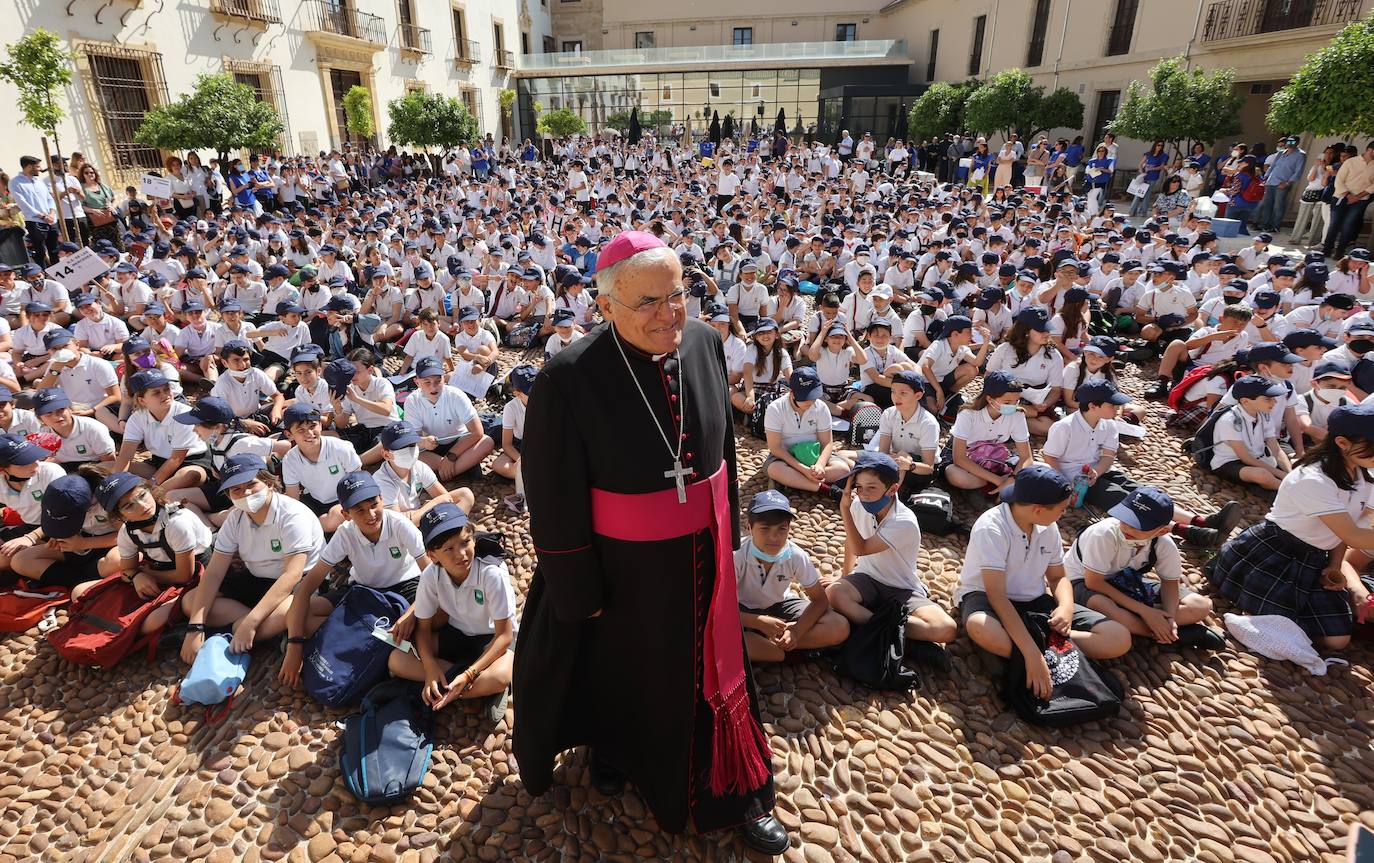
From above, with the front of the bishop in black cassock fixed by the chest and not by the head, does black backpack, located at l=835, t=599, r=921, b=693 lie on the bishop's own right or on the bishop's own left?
on the bishop's own left

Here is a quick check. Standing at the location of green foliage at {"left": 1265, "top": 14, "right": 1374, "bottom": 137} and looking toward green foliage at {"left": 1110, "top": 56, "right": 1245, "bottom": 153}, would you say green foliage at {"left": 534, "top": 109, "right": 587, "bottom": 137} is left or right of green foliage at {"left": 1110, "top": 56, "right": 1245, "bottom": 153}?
left

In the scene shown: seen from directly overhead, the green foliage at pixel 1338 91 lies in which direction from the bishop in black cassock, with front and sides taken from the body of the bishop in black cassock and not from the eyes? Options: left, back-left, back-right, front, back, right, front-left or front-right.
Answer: left

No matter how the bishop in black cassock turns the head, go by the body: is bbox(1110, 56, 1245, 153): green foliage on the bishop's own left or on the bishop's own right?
on the bishop's own left

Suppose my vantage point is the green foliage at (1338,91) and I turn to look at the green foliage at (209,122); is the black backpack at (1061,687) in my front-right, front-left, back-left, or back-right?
front-left

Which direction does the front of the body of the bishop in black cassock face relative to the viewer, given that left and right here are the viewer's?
facing the viewer and to the right of the viewer

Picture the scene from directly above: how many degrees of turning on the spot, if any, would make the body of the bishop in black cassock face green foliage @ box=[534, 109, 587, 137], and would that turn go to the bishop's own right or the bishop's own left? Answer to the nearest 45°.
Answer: approximately 135° to the bishop's own left

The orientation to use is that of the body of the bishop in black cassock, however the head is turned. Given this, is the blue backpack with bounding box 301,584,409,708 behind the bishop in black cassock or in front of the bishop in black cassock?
behind

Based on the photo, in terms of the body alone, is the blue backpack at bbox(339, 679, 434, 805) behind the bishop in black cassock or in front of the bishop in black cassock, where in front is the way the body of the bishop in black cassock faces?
behind

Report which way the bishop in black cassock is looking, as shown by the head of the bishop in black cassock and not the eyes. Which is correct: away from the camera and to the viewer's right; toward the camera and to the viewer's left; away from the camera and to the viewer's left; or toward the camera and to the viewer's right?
toward the camera and to the viewer's right
